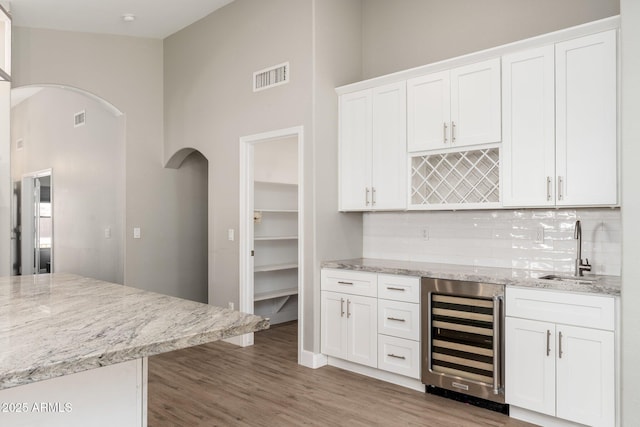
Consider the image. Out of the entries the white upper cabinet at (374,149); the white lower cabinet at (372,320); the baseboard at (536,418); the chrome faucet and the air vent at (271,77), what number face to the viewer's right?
0

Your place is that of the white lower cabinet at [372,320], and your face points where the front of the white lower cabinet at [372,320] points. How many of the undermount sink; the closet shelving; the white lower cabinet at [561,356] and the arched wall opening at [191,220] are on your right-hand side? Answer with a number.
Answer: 2

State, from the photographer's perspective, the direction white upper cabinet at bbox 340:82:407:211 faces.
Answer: facing the viewer and to the left of the viewer

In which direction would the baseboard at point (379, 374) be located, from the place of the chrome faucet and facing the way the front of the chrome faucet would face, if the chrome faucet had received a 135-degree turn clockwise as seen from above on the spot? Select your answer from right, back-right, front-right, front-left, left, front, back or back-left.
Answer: left

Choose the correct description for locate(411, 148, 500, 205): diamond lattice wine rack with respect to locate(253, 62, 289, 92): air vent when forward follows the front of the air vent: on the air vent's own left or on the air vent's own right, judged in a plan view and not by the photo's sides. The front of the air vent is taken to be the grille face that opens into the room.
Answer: on the air vent's own left

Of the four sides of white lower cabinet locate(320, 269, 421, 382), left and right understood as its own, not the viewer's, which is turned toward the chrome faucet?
left

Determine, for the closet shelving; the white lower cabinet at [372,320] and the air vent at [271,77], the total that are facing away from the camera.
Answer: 0

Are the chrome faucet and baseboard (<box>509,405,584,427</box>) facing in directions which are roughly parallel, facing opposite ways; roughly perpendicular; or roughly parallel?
roughly parallel

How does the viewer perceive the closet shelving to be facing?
facing the viewer and to the right of the viewer

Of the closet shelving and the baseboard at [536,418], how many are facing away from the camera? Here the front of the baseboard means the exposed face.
0

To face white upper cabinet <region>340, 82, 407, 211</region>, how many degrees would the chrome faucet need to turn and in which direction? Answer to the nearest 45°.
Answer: approximately 45° to its right
